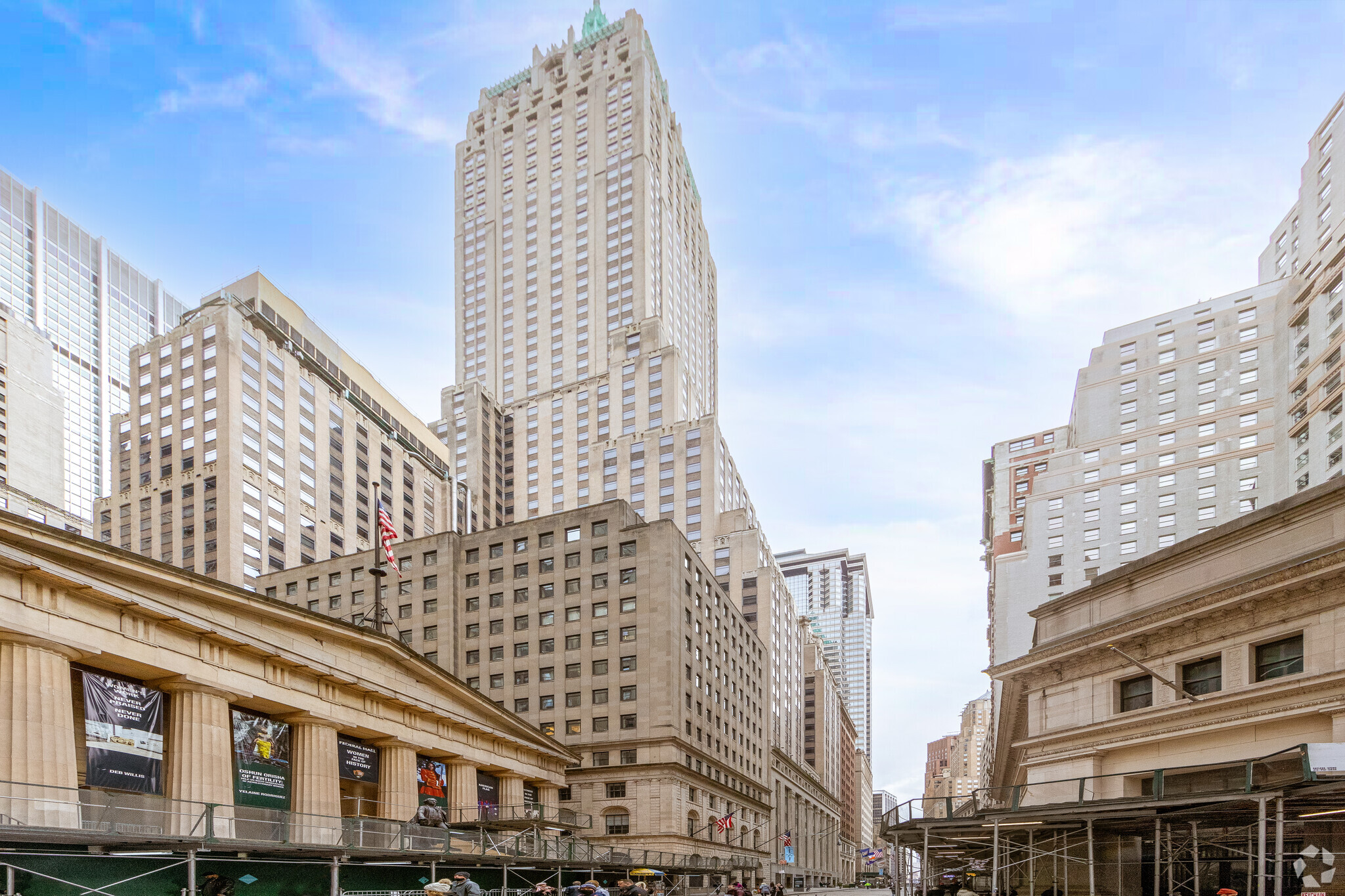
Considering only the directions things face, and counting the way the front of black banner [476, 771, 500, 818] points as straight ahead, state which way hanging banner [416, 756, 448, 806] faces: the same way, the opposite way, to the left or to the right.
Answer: the same way

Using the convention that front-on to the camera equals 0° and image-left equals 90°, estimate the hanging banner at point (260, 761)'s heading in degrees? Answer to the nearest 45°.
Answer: approximately 315°

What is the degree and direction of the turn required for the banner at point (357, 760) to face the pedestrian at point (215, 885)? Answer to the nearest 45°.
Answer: approximately 45° to its right

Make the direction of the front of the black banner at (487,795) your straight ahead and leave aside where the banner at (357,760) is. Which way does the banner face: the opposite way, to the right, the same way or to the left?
the same way

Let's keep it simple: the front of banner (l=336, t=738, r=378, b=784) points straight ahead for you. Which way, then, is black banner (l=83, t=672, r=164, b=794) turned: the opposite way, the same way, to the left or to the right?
the same way

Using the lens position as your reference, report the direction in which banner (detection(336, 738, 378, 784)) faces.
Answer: facing the viewer and to the right of the viewer

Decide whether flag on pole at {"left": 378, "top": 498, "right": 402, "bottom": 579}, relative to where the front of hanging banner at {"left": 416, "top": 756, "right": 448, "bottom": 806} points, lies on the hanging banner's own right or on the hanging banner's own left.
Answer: on the hanging banner's own right

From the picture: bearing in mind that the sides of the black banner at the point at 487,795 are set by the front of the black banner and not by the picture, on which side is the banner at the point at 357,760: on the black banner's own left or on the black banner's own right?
on the black banner's own right

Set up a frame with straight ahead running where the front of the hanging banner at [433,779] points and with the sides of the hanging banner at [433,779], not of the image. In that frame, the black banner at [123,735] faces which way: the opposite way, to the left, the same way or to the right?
the same way

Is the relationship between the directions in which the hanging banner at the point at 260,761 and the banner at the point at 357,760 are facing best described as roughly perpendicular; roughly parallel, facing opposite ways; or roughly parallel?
roughly parallel

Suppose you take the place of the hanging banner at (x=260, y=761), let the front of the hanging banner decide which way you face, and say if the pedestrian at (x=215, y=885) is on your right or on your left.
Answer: on your right
